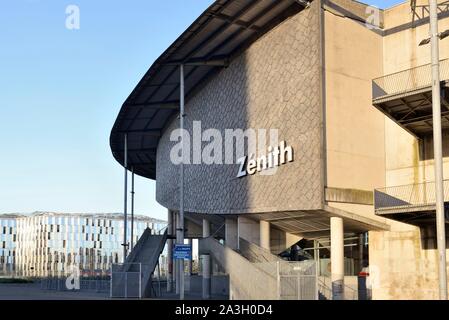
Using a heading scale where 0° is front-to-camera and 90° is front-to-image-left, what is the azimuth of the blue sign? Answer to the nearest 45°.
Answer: approximately 0°

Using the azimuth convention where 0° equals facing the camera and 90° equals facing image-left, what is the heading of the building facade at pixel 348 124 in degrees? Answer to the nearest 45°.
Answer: approximately 45°

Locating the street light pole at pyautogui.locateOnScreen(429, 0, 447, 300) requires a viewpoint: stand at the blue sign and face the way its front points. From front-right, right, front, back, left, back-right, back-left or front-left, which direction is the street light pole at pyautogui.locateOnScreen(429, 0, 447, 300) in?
front-left
